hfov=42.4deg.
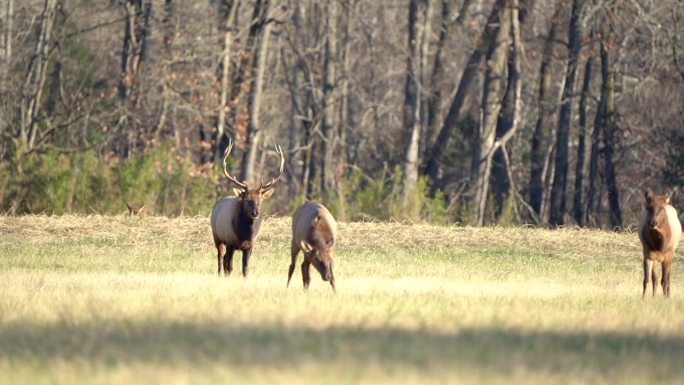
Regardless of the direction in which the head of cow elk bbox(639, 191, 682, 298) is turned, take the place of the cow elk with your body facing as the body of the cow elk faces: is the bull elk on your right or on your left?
on your right

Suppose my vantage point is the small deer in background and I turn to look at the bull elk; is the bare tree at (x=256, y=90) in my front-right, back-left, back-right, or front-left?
back-left

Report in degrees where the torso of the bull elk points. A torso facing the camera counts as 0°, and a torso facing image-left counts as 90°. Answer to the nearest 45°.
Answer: approximately 315°

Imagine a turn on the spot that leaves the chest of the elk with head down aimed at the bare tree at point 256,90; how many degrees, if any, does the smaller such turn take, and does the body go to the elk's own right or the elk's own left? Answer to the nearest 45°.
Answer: approximately 135° to the elk's own left

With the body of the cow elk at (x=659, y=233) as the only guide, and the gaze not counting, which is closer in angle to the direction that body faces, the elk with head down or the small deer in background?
the elk with head down

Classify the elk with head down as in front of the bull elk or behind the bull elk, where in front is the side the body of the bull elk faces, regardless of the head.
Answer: in front

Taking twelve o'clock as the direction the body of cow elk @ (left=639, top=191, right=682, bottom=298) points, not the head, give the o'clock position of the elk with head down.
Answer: The elk with head down is roughly at 2 o'clock from the cow elk.
